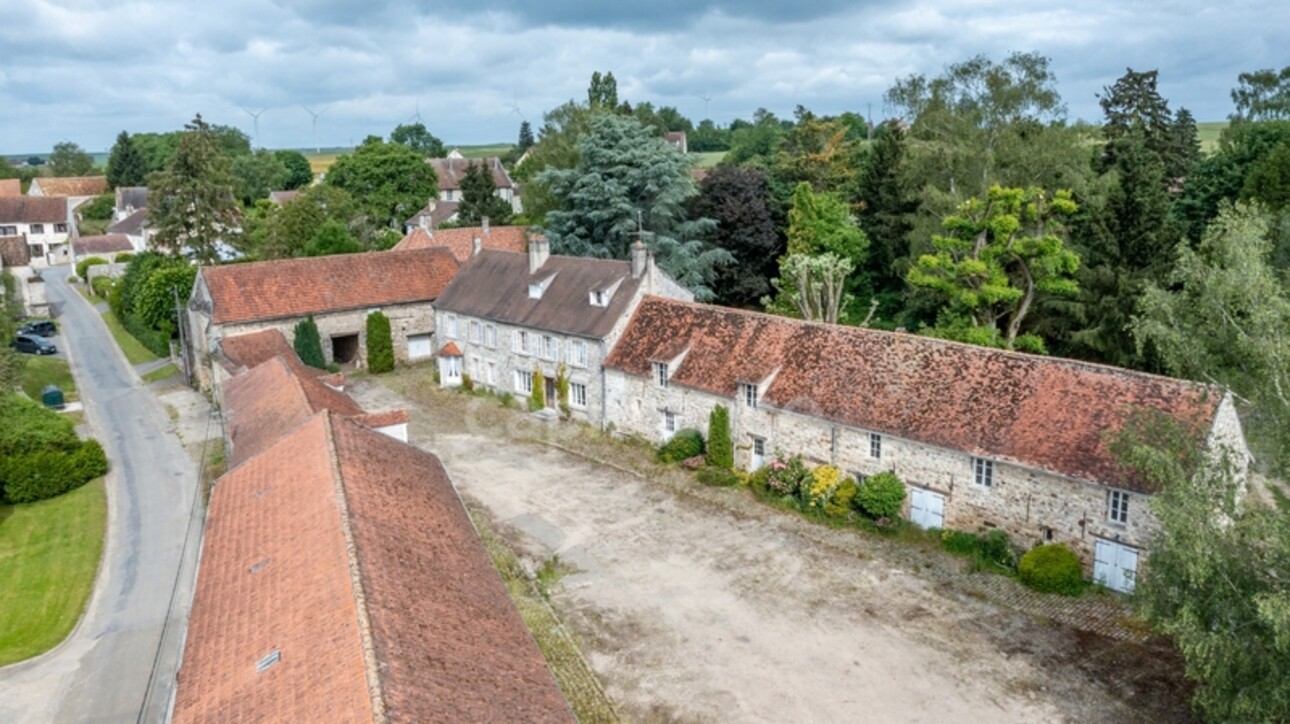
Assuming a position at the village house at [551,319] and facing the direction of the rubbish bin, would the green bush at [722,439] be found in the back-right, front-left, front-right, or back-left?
back-left

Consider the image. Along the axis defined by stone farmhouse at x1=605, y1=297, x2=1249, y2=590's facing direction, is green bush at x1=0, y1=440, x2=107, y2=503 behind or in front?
in front

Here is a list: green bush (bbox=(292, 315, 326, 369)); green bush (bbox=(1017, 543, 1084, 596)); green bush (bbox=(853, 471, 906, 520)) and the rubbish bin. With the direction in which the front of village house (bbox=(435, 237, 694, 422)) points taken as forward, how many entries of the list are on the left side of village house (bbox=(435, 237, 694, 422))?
2

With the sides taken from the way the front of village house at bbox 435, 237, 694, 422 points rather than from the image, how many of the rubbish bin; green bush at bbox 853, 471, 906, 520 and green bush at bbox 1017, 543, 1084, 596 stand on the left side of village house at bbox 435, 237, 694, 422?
2

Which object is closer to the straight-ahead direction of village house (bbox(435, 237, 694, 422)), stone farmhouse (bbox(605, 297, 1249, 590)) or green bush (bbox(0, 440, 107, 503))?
the green bush

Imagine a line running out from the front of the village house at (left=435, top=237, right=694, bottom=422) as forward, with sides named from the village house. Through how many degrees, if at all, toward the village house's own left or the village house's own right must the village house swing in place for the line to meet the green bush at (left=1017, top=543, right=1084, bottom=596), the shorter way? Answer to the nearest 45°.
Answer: approximately 90° to the village house's own left

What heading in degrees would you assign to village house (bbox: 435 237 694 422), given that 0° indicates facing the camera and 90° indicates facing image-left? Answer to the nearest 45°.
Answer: approximately 45°

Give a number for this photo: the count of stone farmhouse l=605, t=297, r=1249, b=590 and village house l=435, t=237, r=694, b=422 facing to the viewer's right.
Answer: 0

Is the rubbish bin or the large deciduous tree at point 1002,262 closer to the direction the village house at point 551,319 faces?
the rubbish bin

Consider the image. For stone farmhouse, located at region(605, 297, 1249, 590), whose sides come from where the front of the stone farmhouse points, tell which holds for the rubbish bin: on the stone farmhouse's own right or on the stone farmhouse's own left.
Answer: on the stone farmhouse's own right

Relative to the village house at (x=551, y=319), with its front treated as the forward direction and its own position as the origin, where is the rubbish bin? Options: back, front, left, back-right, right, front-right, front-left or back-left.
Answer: front-right

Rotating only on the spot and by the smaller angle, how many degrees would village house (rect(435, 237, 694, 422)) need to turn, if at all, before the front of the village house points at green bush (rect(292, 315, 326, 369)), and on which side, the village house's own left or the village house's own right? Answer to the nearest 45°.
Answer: approximately 45° to the village house's own right

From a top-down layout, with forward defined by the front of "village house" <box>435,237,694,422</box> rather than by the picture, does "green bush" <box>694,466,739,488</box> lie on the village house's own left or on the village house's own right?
on the village house's own left

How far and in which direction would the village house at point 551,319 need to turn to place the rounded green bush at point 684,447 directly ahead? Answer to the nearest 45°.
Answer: approximately 90° to its left
